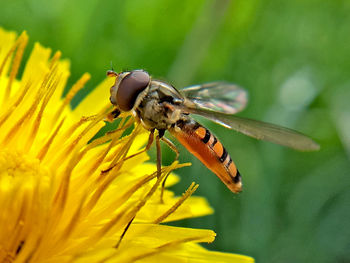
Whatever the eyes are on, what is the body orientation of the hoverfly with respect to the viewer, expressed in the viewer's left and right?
facing to the left of the viewer
